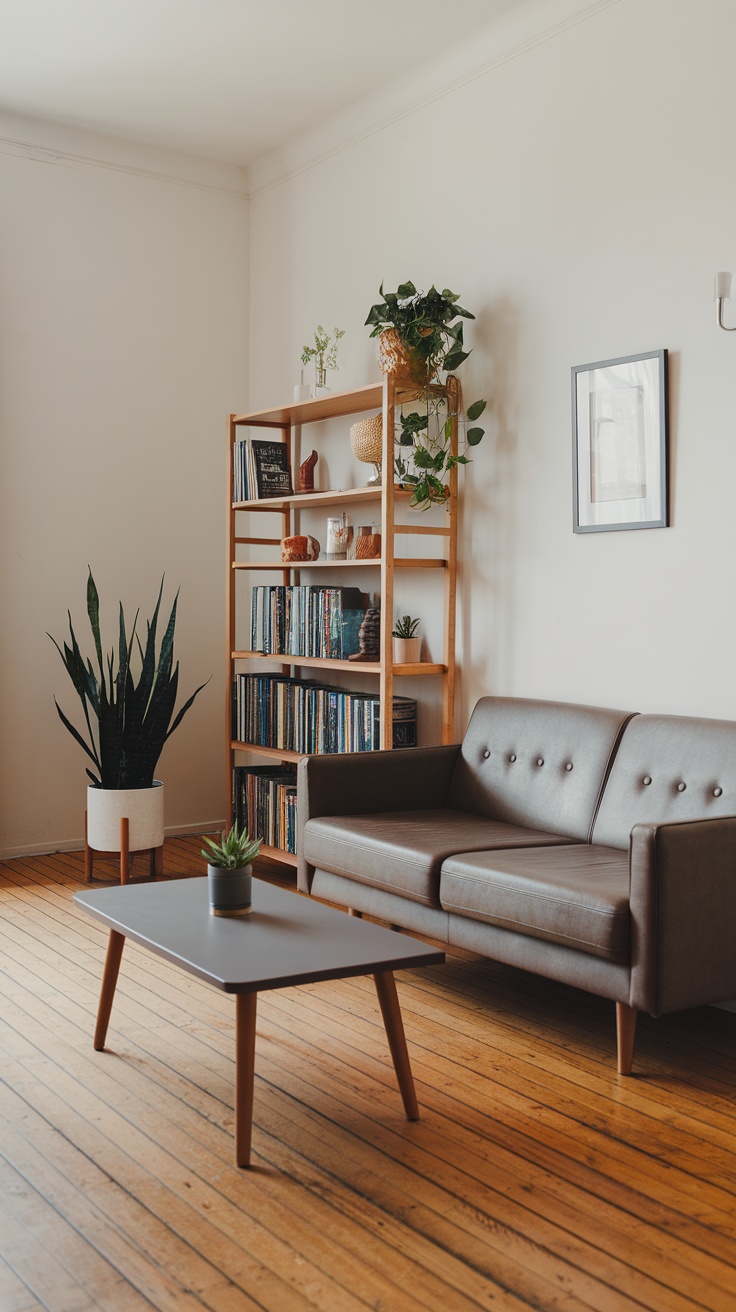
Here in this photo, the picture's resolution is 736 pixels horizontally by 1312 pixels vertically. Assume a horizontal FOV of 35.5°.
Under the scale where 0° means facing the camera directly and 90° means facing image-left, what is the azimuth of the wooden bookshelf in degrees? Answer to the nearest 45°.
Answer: approximately 45°

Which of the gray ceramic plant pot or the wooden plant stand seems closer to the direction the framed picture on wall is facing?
the gray ceramic plant pot

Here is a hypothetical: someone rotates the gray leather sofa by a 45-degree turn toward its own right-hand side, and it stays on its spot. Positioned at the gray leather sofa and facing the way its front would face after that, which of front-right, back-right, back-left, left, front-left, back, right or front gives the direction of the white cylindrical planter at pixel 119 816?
front-right

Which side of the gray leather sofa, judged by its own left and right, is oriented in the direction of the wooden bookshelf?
right

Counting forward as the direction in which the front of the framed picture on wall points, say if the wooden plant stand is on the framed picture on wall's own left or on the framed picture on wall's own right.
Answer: on the framed picture on wall's own right

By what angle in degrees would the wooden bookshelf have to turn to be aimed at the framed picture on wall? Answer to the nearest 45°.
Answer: approximately 90° to its left

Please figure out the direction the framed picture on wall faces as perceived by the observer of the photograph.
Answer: facing the viewer and to the left of the viewer

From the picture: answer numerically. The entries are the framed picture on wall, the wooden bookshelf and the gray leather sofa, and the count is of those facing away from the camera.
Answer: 0

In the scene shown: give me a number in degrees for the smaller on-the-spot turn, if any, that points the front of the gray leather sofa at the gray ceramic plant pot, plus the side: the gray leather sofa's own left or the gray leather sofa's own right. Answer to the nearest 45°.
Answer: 0° — it already faces it
